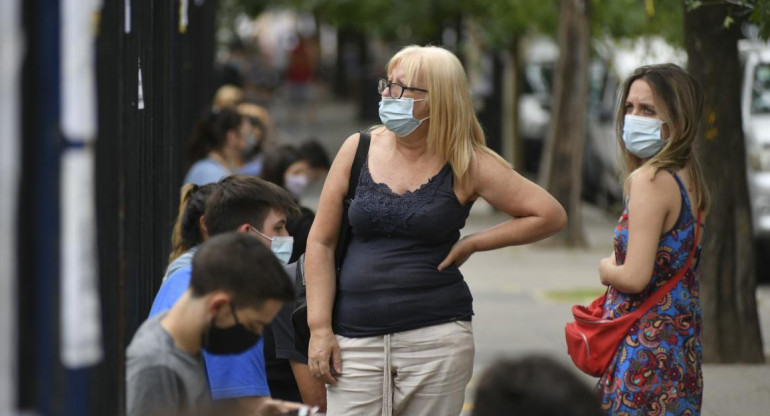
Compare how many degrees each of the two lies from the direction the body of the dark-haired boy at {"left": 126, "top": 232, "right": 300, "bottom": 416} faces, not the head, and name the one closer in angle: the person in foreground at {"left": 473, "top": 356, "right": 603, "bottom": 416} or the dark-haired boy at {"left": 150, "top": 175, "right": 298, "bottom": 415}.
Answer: the person in foreground

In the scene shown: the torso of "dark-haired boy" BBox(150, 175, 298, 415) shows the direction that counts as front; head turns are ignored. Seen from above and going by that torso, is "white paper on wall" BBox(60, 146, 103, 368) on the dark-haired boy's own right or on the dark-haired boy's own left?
on the dark-haired boy's own right

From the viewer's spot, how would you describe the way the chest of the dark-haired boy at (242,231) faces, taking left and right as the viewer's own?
facing to the right of the viewer

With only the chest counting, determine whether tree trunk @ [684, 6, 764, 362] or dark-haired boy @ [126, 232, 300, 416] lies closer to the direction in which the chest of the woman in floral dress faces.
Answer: the dark-haired boy

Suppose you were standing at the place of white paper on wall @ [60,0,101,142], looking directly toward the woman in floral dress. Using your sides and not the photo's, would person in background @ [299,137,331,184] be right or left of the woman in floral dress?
left

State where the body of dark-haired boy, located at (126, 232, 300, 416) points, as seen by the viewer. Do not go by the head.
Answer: to the viewer's right
